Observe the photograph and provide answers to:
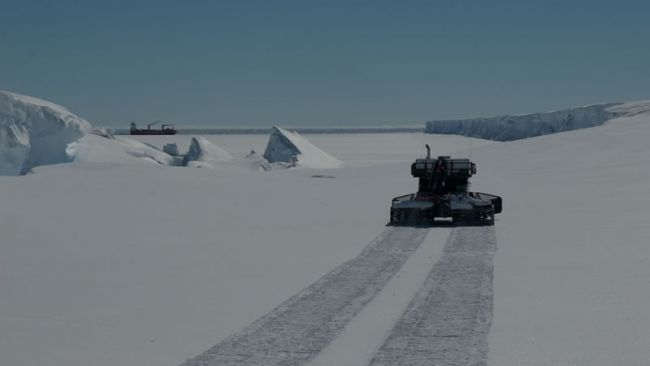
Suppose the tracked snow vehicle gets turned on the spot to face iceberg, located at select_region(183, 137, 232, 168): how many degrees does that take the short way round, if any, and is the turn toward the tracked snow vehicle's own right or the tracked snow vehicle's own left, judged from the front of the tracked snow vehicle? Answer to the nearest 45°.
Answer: approximately 45° to the tracked snow vehicle's own left

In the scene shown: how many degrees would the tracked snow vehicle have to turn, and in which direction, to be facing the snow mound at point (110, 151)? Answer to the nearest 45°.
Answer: approximately 45° to its left

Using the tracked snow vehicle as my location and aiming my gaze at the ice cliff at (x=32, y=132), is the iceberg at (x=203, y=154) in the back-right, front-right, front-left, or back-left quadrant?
front-right

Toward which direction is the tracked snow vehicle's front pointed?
away from the camera

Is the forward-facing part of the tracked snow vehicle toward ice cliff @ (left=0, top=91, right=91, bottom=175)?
no
